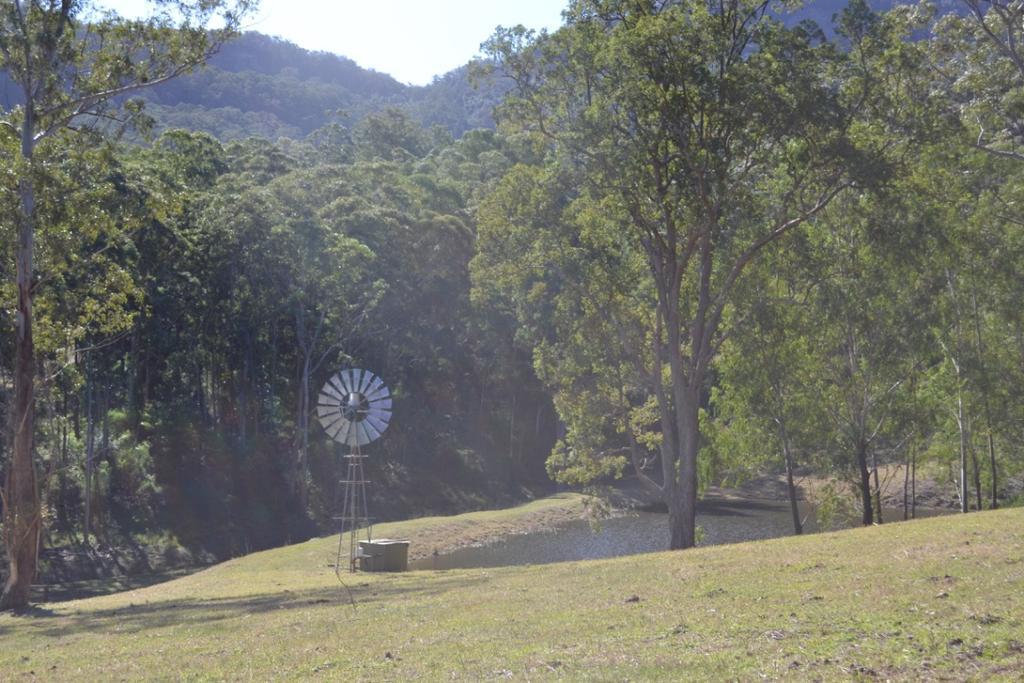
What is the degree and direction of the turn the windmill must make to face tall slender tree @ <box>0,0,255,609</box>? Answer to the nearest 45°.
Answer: approximately 45° to its right

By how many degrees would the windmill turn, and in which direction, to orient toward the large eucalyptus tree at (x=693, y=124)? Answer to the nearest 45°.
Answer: approximately 45° to its left

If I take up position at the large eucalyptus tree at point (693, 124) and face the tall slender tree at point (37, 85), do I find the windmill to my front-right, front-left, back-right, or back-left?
front-right

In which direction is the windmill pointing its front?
toward the camera

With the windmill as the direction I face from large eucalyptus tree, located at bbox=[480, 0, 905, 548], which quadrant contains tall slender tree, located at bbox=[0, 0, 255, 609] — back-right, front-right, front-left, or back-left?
front-left
